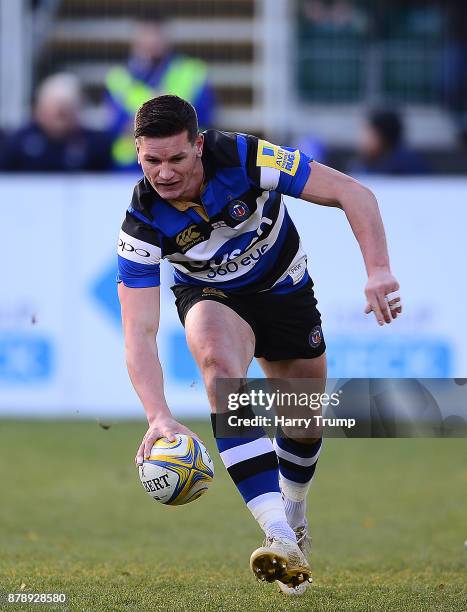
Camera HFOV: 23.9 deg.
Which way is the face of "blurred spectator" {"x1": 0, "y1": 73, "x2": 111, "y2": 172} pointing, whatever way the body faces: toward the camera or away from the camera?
toward the camera

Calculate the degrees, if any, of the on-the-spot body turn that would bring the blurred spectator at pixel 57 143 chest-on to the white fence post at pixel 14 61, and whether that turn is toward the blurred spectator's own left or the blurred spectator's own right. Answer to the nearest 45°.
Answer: approximately 180°

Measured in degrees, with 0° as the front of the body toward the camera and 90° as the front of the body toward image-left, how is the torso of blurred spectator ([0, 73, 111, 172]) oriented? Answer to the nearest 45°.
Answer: approximately 0°

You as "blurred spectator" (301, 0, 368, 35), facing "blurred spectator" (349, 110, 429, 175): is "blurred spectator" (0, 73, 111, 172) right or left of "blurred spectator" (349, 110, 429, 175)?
right

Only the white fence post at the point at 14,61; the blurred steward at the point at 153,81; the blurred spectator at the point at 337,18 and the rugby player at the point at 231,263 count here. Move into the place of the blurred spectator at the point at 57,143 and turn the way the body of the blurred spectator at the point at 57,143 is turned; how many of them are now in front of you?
1

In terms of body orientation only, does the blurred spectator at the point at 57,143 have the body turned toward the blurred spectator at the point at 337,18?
no

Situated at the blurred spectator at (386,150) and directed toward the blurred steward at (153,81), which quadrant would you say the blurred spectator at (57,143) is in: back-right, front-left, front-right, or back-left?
front-left

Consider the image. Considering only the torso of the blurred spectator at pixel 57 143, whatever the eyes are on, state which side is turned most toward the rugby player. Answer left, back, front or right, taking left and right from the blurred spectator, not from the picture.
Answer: front

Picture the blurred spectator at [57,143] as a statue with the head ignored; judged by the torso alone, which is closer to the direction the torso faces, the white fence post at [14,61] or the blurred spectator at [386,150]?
the blurred spectator

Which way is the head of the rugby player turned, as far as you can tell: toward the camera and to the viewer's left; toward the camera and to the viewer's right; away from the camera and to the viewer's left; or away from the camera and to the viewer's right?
toward the camera and to the viewer's left

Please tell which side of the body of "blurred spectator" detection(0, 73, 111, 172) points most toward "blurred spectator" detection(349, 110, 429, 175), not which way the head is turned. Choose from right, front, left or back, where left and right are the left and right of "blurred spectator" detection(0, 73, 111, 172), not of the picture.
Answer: left

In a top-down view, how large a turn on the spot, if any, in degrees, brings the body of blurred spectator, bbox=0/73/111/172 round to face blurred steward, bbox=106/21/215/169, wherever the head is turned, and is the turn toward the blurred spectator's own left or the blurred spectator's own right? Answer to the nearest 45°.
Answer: approximately 135° to the blurred spectator's own left

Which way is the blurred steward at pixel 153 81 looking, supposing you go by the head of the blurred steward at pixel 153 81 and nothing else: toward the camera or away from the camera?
toward the camera

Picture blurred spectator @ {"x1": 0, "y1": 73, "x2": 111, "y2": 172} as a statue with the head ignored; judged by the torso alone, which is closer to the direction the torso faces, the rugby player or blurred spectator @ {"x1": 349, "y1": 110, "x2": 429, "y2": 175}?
the rugby player
